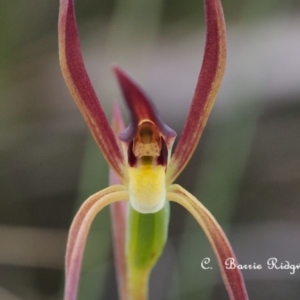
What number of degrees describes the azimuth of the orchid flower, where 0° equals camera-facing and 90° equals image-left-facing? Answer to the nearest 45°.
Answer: approximately 0°
